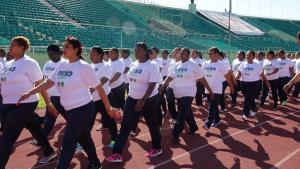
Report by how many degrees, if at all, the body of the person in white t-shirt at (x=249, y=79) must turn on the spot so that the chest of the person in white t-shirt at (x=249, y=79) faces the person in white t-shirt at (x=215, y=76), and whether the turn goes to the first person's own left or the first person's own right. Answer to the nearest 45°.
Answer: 0° — they already face them

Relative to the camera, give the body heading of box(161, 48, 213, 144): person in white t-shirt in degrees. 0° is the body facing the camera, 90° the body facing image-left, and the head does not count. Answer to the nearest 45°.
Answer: approximately 45°

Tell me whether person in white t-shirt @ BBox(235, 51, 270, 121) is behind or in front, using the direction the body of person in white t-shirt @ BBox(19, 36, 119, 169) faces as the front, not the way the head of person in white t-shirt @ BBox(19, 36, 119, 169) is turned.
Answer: behind

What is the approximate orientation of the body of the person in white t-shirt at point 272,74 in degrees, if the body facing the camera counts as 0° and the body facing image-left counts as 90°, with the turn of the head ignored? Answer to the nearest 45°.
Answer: approximately 45°

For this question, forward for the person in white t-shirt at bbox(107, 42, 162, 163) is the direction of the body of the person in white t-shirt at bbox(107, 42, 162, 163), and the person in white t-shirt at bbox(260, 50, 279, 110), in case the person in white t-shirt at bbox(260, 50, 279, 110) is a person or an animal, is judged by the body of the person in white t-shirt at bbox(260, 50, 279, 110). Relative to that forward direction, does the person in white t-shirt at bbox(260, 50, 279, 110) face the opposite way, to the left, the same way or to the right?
the same way

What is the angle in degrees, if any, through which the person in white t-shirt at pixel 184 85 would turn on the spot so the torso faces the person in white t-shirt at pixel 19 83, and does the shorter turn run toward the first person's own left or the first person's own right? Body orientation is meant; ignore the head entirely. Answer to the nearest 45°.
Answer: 0° — they already face them

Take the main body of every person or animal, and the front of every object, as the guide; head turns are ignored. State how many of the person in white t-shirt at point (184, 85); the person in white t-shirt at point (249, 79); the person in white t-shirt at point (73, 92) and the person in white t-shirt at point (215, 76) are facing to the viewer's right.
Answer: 0

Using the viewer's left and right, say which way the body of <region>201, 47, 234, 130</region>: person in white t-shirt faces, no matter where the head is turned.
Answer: facing the viewer and to the left of the viewer

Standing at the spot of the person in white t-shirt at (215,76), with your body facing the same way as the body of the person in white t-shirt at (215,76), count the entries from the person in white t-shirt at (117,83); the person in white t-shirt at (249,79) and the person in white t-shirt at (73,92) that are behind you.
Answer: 1

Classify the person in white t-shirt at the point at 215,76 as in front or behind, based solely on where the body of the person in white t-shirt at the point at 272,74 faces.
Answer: in front

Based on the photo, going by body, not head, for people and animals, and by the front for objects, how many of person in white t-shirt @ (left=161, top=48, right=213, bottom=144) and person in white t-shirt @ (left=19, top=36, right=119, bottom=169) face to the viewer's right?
0

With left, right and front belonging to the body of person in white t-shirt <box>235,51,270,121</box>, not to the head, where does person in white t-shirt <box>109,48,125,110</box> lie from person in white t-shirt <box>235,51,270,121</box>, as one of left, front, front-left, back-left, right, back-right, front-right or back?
front

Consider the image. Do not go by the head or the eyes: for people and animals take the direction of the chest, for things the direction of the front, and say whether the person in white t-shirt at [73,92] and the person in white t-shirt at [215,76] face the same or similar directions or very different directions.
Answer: same or similar directions

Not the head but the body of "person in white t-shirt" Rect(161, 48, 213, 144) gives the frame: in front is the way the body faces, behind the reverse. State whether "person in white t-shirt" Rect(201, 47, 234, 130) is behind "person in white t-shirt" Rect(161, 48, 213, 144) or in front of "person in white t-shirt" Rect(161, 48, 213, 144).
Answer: behind

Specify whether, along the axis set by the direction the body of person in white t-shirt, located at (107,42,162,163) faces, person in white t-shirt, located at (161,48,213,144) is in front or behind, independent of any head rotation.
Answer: behind

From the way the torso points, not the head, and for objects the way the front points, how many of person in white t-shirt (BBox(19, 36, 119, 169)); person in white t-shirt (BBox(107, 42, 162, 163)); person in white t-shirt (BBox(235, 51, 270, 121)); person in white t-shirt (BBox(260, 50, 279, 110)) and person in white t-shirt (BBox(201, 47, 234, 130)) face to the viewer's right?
0

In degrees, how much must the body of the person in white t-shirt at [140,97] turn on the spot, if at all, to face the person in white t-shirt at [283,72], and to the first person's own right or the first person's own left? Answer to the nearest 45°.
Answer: approximately 180°
